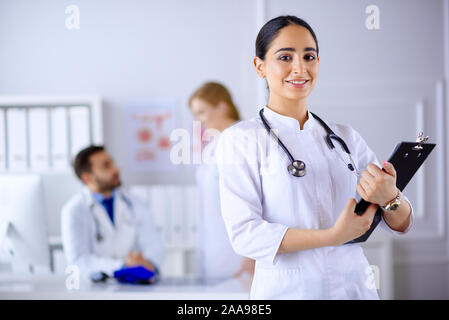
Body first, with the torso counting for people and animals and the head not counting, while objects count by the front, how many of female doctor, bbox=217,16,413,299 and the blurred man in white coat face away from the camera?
0

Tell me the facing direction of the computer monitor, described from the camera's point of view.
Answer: facing away from the viewer and to the right of the viewer

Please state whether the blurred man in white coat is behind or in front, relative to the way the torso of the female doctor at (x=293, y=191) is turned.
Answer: behind

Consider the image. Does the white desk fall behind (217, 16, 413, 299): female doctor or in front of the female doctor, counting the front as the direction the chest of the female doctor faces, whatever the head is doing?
behind

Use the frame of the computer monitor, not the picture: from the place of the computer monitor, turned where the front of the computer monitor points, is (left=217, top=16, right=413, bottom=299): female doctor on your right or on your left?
on your right

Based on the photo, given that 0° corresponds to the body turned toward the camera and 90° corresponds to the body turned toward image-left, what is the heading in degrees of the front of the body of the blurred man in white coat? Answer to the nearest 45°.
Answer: approximately 315°

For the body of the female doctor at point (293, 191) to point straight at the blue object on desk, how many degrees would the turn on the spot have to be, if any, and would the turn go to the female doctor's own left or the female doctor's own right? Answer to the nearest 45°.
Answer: approximately 180°

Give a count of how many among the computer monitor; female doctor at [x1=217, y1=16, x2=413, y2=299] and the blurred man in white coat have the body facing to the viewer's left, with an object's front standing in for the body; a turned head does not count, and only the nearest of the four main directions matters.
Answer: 0
